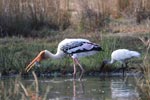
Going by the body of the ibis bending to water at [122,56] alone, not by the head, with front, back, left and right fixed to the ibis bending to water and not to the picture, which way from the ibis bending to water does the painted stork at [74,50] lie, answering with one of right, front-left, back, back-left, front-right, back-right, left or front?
front

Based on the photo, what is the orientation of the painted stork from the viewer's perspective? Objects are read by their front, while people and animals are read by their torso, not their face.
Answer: to the viewer's left

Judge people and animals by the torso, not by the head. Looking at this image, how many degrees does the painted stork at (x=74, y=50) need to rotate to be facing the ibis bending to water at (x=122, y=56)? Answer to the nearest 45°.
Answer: approximately 180°

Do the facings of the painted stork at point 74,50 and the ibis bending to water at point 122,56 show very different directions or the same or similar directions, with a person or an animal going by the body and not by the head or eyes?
same or similar directions

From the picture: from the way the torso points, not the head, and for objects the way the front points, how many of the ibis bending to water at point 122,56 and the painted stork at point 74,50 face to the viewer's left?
2

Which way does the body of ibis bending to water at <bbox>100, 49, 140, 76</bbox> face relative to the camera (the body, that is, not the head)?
to the viewer's left
